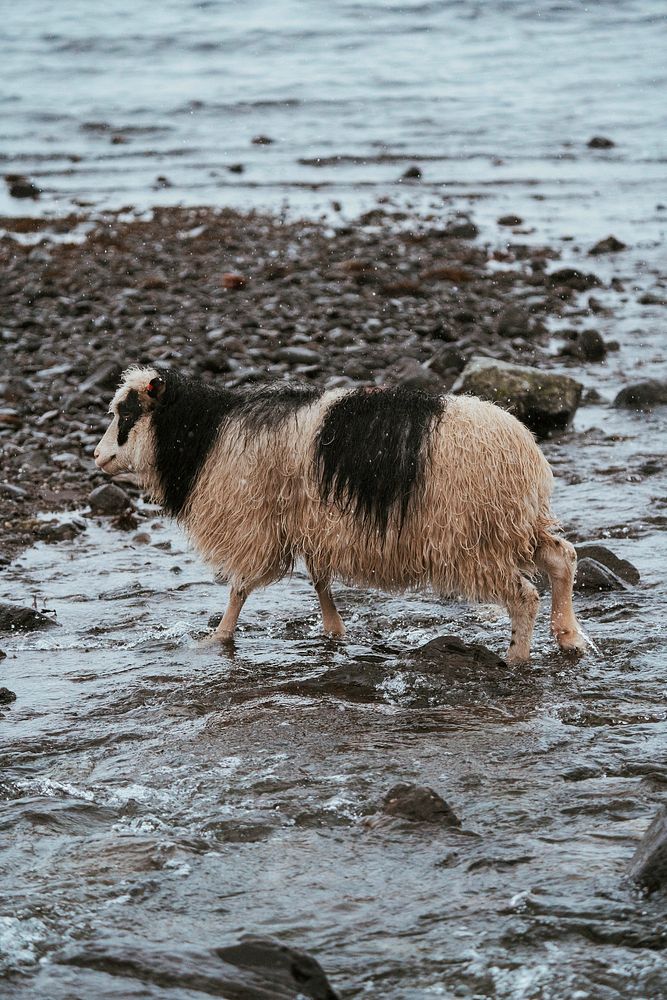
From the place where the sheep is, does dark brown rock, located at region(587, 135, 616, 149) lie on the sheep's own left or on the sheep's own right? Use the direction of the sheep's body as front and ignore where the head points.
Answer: on the sheep's own right

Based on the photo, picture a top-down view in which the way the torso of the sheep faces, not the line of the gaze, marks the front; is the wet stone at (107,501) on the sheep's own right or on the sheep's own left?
on the sheep's own right

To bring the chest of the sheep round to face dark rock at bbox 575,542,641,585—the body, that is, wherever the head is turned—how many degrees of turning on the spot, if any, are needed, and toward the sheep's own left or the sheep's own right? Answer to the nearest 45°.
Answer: approximately 135° to the sheep's own right

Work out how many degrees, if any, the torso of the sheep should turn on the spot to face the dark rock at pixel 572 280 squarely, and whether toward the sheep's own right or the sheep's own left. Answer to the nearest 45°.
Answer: approximately 90° to the sheep's own right

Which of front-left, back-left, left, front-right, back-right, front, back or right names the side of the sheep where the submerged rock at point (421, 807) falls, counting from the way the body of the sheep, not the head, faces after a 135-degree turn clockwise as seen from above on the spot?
back-right

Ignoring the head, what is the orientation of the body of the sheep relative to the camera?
to the viewer's left

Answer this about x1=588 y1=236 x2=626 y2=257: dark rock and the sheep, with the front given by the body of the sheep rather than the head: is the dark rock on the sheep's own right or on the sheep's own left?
on the sheep's own right

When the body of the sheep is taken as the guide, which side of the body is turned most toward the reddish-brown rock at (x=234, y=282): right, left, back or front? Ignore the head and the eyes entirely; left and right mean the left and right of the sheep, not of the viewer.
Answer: right

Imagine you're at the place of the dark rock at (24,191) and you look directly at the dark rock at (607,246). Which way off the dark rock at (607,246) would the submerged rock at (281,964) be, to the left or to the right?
right
